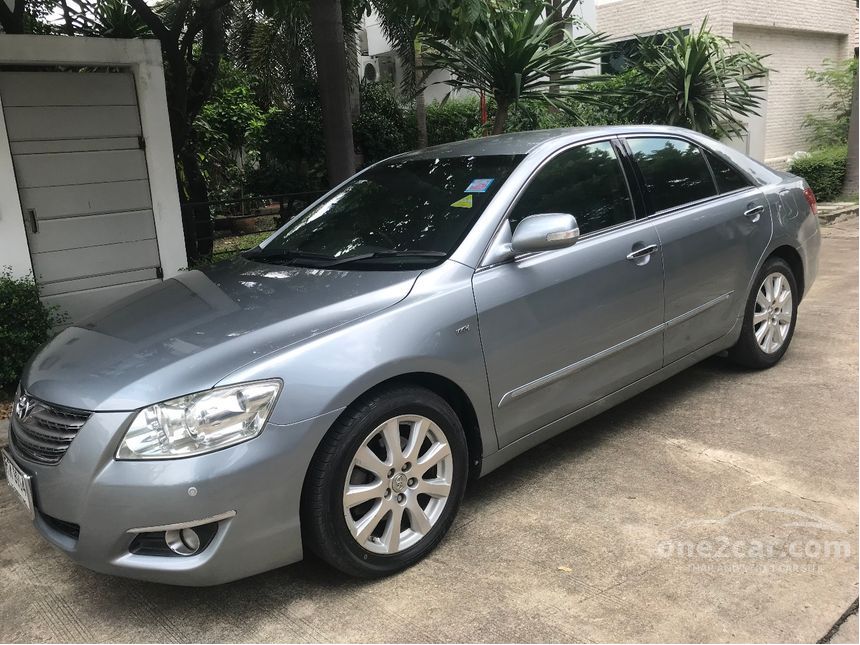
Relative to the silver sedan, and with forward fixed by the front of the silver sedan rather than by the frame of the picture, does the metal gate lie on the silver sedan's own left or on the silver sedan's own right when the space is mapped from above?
on the silver sedan's own right

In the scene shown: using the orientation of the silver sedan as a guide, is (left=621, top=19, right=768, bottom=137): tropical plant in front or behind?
behind

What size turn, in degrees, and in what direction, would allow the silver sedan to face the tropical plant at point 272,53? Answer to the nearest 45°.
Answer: approximately 135° to its right

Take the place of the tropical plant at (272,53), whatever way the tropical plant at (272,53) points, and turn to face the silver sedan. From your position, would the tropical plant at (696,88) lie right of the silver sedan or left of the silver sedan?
left

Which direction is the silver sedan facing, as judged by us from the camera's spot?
facing the viewer and to the left of the viewer

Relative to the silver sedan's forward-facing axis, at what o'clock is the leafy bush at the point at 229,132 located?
The leafy bush is roughly at 4 o'clock from the silver sedan.

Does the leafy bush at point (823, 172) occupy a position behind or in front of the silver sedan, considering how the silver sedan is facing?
behind
